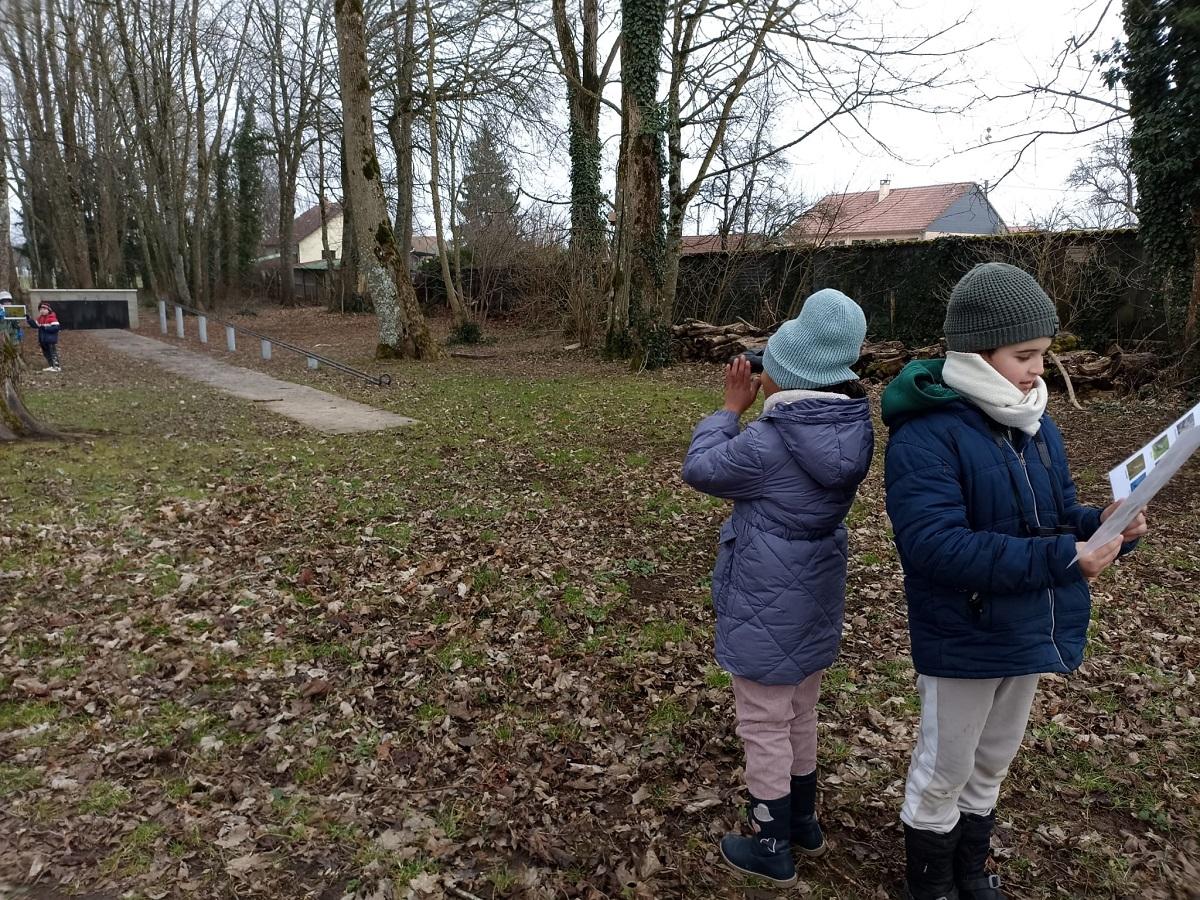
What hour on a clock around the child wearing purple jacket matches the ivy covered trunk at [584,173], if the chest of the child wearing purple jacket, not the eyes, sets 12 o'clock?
The ivy covered trunk is roughly at 1 o'clock from the child wearing purple jacket.

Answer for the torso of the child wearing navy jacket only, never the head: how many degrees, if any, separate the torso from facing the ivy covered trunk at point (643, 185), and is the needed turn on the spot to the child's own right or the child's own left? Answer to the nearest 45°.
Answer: approximately 180°

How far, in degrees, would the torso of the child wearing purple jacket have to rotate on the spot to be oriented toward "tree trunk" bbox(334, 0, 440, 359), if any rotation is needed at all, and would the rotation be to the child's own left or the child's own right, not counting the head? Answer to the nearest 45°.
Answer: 0° — they already face it

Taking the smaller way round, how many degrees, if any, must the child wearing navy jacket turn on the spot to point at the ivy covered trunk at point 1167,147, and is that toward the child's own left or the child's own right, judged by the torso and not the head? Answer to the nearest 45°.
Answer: approximately 135° to the child's own left

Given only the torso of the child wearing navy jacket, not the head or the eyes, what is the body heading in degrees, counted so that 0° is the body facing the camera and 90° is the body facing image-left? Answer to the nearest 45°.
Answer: approximately 315°

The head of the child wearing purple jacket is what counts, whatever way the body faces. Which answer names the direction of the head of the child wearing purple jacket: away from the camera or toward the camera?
away from the camera

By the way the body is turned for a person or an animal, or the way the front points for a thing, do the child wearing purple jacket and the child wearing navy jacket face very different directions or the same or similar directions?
very different directions

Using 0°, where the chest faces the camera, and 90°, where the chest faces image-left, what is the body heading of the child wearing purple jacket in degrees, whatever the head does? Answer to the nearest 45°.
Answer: approximately 135°

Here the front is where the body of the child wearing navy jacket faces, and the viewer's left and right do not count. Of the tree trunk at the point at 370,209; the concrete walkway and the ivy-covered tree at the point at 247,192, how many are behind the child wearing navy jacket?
3
